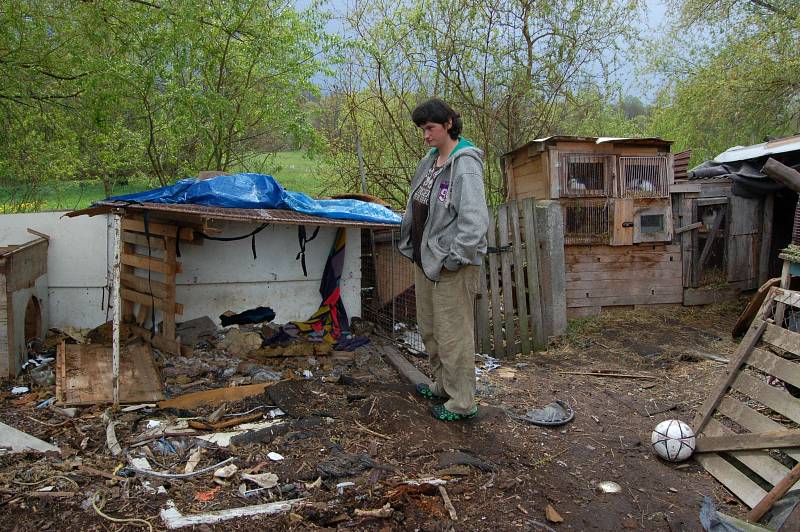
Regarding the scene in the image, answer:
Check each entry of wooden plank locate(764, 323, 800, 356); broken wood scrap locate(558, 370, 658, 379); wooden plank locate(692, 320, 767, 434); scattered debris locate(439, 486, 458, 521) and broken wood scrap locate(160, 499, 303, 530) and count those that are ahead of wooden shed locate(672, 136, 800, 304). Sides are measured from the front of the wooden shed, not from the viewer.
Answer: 5

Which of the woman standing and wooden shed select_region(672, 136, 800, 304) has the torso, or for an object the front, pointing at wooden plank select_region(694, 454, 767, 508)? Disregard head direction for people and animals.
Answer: the wooden shed

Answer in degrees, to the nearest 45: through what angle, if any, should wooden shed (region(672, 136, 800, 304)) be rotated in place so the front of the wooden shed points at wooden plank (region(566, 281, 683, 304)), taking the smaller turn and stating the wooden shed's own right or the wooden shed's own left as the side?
approximately 45° to the wooden shed's own right

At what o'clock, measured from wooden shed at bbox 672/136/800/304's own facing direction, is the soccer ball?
The soccer ball is roughly at 12 o'clock from the wooden shed.

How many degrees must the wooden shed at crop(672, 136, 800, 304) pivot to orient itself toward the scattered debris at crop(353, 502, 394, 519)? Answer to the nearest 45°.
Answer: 0° — it already faces it

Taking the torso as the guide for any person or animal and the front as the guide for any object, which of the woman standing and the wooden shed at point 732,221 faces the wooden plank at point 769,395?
the wooden shed

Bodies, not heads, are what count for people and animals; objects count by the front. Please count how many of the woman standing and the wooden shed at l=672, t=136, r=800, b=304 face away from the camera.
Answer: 0

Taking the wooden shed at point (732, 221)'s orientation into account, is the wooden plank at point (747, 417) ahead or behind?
ahead

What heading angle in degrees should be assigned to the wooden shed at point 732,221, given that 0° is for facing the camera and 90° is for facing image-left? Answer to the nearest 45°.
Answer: approximately 0°

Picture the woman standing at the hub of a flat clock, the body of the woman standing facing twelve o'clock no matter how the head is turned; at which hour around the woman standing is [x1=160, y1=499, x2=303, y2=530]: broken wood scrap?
The broken wood scrap is roughly at 12 o'clock from the woman standing.

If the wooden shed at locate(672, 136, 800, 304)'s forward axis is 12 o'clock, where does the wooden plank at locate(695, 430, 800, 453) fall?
The wooden plank is roughly at 12 o'clock from the wooden shed.

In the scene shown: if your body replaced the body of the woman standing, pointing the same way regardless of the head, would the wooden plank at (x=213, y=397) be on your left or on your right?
on your right

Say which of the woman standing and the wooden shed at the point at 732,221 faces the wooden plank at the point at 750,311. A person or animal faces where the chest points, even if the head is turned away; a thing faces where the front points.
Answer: the wooden shed

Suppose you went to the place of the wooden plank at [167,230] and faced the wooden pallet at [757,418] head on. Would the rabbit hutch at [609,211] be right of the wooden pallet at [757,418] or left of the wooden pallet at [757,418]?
left

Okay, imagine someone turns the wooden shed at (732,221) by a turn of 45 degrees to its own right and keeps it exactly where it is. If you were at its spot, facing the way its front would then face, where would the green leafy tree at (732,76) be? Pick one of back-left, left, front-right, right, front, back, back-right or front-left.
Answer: back-right
